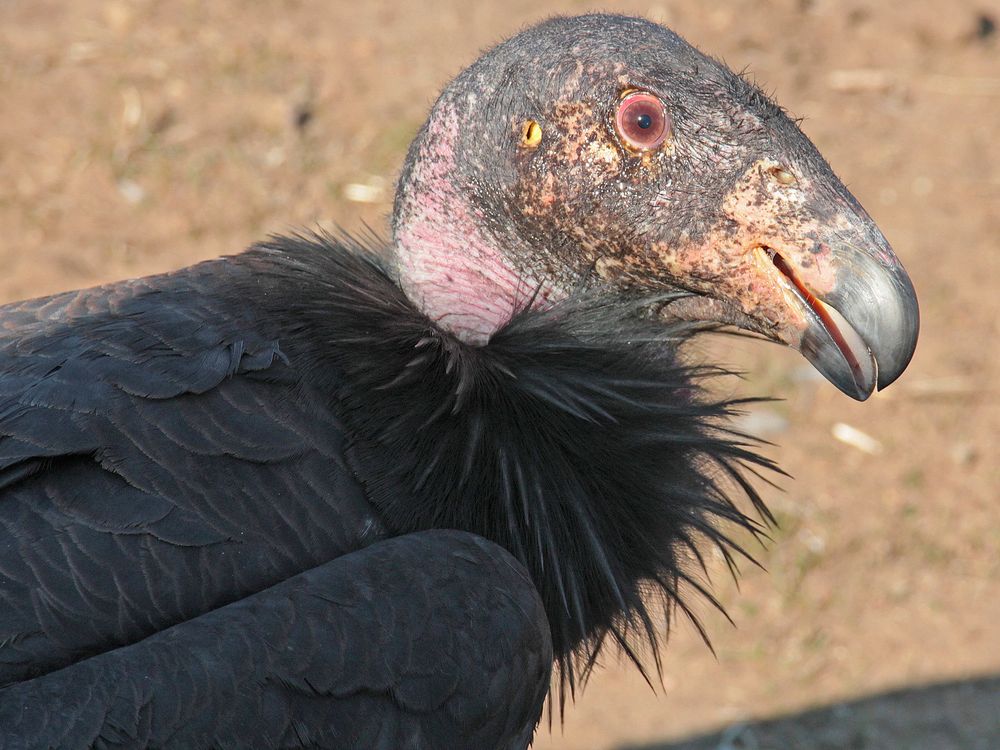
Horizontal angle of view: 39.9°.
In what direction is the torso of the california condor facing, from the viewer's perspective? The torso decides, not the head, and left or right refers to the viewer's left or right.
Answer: facing to the right of the viewer
